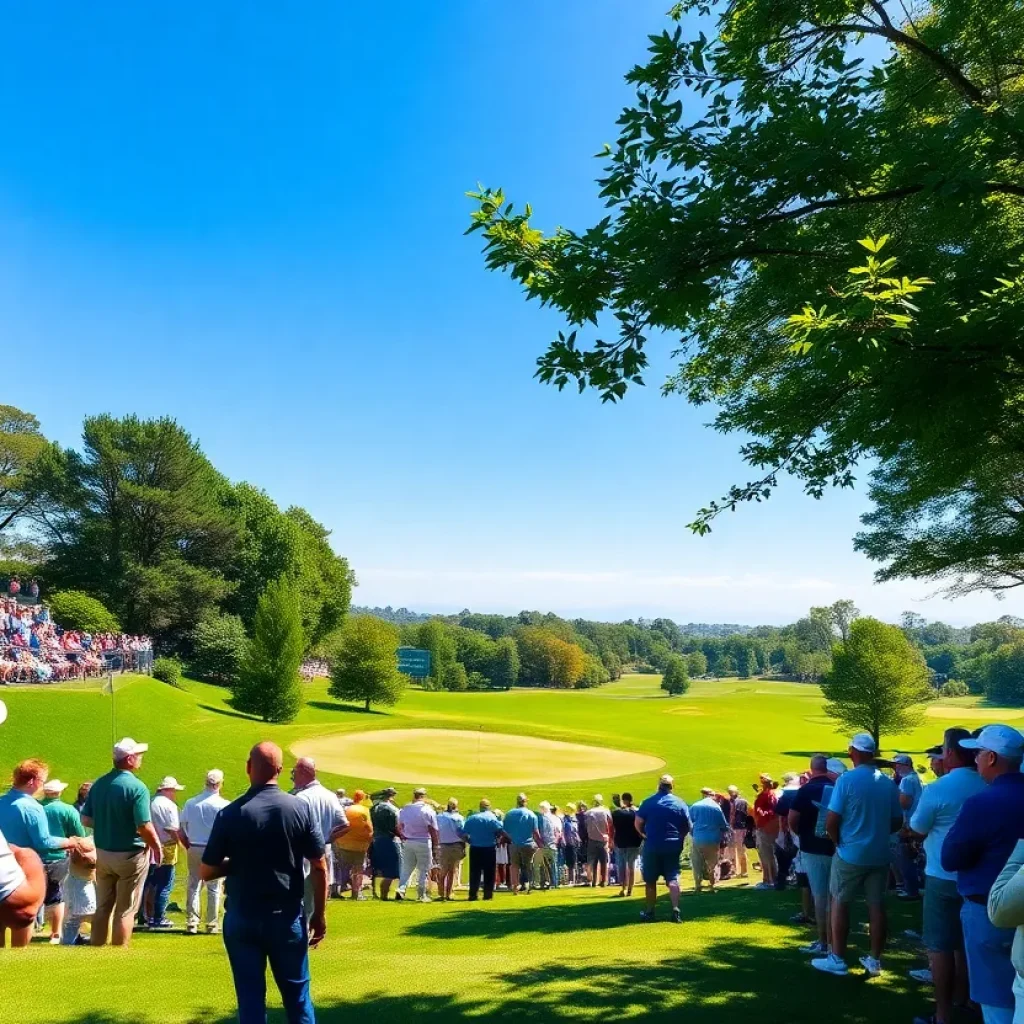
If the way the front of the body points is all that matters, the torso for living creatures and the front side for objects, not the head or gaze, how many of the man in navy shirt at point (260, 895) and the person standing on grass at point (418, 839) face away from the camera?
2

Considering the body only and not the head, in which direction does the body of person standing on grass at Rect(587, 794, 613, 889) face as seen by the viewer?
away from the camera

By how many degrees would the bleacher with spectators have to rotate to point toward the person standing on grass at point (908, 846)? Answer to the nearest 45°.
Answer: approximately 45° to its right

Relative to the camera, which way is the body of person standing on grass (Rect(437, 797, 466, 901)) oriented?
away from the camera

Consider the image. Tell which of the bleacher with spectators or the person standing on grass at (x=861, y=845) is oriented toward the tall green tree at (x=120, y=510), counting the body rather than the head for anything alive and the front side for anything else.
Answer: the person standing on grass

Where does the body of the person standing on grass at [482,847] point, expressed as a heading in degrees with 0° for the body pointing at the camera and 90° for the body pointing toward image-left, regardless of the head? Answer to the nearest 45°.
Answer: approximately 180°

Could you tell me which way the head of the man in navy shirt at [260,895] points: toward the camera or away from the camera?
away from the camera

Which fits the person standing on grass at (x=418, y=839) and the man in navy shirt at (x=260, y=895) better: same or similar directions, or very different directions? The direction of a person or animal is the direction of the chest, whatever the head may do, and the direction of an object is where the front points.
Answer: same or similar directions

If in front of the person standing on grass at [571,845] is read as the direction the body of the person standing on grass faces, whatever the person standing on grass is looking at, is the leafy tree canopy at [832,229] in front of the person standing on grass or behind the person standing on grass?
behind

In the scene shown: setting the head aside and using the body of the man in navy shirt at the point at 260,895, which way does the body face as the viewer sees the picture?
away from the camera

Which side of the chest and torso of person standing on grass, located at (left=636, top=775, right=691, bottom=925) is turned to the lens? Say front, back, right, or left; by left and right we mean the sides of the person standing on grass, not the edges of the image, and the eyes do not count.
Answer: back

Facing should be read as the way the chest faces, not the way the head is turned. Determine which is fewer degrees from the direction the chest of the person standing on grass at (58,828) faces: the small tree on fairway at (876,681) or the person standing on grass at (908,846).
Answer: the small tree on fairway

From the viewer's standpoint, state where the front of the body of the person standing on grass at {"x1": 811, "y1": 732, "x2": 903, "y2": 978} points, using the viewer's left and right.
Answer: facing away from the viewer and to the left of the viewer

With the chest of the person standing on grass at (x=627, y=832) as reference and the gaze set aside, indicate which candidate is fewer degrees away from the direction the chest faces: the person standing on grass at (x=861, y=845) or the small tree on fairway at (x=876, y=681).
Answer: the small tree on fairway

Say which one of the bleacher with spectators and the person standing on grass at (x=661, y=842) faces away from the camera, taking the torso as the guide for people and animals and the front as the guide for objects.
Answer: the person standing on grass
